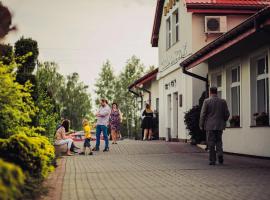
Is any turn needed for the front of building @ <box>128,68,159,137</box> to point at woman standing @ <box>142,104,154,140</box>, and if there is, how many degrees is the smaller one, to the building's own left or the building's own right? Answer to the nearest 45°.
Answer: approximately 45° to the building's own left

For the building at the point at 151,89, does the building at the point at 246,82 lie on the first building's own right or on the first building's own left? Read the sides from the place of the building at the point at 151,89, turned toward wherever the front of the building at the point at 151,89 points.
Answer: on the first building's own left

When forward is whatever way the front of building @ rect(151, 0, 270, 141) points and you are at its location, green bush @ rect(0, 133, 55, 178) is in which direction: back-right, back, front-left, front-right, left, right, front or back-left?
front-left

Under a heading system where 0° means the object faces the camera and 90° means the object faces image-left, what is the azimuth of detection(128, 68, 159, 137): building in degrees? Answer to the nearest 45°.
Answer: approximately 45°

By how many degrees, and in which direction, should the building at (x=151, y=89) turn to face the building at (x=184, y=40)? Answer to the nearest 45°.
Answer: approximately 45° to its left
